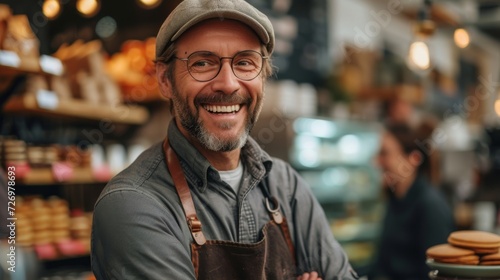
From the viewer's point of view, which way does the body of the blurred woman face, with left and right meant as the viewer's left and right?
facing to the left of the viewer

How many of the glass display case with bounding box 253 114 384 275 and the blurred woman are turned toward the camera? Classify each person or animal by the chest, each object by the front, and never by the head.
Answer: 1

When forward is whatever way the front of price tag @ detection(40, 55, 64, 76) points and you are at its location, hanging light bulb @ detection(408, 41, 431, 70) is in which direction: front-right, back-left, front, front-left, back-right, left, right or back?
left

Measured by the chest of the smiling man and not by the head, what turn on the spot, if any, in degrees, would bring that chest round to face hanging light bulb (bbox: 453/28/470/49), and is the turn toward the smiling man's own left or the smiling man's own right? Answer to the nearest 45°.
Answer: approximately 90° to the smiling man's own left

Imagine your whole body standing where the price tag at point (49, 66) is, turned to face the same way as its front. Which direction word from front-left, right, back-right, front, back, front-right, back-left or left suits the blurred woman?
left

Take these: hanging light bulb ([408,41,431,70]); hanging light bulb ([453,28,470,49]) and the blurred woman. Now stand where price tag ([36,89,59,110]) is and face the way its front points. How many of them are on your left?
3

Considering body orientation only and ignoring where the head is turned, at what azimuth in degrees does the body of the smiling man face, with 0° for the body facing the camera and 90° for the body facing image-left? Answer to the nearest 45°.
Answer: approximately 315°

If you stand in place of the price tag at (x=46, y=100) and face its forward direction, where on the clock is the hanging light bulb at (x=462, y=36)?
The hanging light bulb is roughly at 9 o'clock from the price tag.

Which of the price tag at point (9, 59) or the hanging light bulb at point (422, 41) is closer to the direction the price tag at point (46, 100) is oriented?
the price tag
